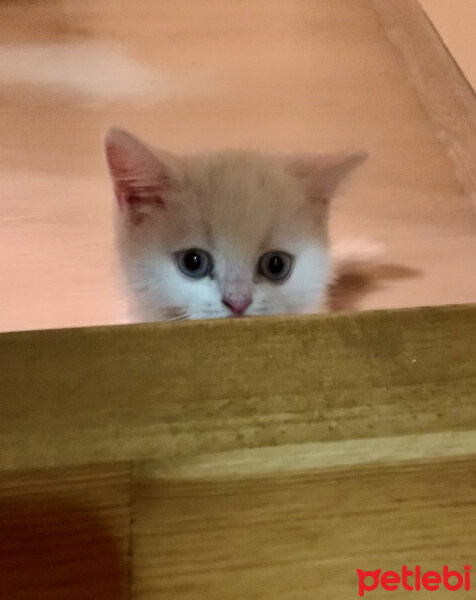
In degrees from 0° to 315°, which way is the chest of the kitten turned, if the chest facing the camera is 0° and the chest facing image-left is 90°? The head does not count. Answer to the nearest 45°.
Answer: approximately 0°
